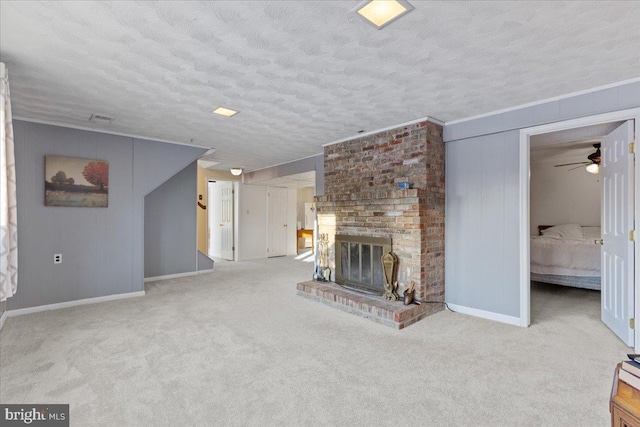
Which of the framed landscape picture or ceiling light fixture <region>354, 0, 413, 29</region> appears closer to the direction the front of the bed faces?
the ceiling light fixture

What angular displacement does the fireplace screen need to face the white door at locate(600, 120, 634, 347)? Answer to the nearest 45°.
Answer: approximately 135° to its left

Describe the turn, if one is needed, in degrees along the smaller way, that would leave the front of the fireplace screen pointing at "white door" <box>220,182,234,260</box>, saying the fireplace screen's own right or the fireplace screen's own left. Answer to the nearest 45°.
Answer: approximately 90° to the fireplace screen's own right

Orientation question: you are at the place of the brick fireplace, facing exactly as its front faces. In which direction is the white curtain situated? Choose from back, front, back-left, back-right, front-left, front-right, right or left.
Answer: front

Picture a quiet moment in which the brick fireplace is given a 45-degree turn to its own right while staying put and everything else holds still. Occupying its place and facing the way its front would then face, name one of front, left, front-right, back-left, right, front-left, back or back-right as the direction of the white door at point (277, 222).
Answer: front-right

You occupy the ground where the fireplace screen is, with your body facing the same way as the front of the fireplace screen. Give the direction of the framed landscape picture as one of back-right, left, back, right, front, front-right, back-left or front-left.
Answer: front-right

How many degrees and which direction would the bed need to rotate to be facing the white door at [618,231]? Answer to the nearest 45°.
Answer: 0° — it already faces it

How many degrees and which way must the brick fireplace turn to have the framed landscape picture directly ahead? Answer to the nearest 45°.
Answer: approximately 45° to its right

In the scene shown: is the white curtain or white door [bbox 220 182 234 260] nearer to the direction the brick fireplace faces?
the white curtain

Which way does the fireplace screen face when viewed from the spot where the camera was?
facing the viewer and to the left of the viewer

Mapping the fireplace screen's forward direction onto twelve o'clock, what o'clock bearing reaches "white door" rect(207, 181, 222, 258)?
The white door is roughly at 3 o'clock from the fireplace screen.

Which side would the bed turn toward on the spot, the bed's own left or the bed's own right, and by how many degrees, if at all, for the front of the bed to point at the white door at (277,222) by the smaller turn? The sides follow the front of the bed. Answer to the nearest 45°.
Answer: approximately 90° to the bed's own right

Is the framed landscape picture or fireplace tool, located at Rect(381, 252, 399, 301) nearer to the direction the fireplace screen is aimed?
the framed landscape picture

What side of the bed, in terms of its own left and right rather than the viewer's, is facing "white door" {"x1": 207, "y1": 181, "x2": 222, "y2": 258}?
right

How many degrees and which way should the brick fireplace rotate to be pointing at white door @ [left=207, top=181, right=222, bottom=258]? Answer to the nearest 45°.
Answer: approximately 90° to its right

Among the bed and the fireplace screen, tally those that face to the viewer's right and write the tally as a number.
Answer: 0

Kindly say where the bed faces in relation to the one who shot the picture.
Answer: facing the viewer

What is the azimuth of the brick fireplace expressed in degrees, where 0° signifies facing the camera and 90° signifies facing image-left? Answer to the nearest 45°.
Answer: approximately 45°
